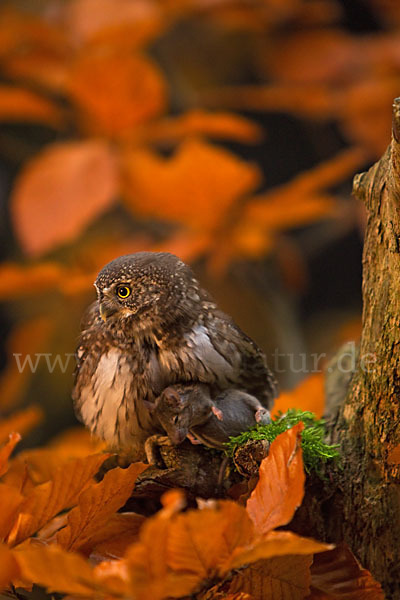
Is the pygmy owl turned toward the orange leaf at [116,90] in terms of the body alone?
no

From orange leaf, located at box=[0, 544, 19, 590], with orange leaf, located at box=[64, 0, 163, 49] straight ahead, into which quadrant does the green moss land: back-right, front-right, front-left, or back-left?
front-right

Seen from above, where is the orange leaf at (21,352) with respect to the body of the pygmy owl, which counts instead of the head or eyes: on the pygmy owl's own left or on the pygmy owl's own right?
on the pygmy owl's own right

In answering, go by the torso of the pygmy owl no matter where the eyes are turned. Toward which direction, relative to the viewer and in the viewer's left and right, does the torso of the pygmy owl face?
facing the viewer and to the left of the viewer
